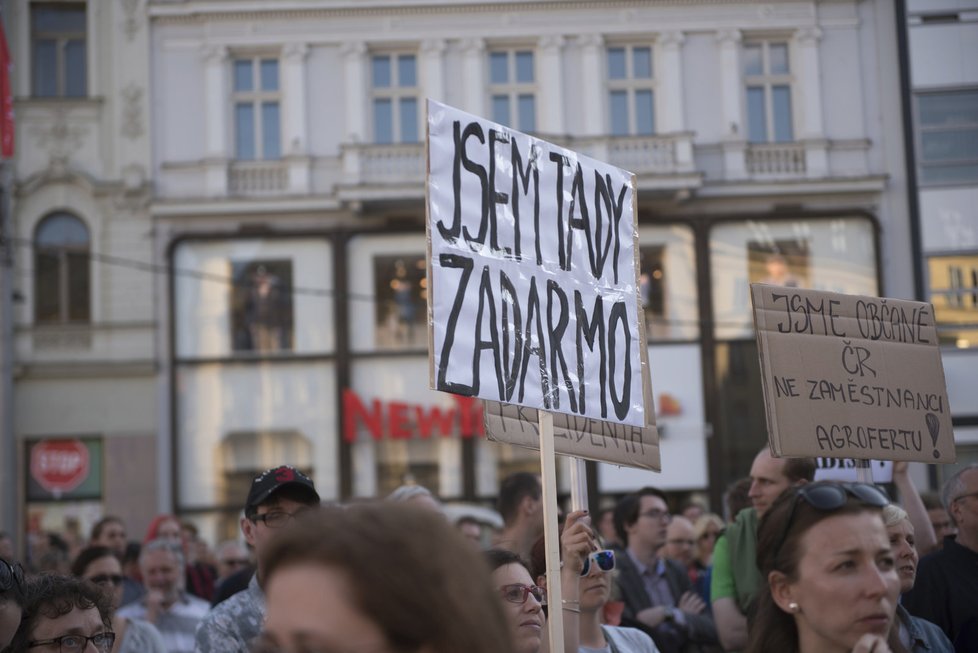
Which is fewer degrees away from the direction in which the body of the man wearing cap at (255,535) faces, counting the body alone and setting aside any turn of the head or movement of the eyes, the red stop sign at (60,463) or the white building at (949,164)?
the white building

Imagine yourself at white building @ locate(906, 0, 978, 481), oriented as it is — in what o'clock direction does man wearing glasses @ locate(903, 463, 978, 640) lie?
The man wearing glasses is roughly at 12 o'clock from the white building.

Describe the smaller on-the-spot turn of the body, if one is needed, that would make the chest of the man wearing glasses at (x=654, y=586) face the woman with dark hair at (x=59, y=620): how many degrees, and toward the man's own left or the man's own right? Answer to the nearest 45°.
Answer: approximately 90° to the man's own right

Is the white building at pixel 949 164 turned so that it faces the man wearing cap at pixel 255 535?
yes

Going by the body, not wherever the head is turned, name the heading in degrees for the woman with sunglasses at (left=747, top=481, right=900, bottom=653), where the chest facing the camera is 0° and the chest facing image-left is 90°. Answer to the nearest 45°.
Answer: approximately 315°

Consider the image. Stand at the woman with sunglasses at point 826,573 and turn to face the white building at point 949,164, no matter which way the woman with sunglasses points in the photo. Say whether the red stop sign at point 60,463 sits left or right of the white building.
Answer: left

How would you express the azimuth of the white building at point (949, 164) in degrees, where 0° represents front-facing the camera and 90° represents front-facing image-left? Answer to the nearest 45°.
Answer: approximately 0°

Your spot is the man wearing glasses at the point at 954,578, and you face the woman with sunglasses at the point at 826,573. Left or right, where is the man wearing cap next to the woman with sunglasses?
right

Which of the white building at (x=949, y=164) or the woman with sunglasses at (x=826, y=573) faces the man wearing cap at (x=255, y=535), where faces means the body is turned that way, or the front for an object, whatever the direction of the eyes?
the white building

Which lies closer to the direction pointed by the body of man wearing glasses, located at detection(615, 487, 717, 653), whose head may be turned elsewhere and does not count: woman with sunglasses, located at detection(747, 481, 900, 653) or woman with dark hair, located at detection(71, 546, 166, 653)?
the woman with sunglasses

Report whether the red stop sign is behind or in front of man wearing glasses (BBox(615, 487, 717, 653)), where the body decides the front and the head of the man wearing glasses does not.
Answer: behind
